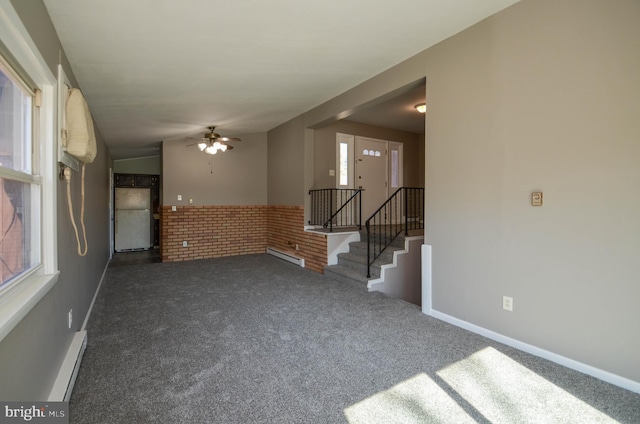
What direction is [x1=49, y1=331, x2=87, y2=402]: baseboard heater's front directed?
to the viewer's right

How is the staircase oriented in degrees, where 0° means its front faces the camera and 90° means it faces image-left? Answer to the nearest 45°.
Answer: approximately 45°

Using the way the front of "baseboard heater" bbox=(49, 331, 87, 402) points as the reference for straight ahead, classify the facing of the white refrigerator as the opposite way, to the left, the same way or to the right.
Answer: to the right

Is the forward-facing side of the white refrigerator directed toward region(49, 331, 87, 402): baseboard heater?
yes

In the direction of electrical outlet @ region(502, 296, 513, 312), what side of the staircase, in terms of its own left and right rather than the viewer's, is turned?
left

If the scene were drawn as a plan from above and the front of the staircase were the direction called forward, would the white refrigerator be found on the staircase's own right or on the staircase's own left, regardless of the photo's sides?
on the staircase's own right

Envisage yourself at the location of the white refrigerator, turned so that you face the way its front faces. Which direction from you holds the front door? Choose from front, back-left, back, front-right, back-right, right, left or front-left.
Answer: front-left
